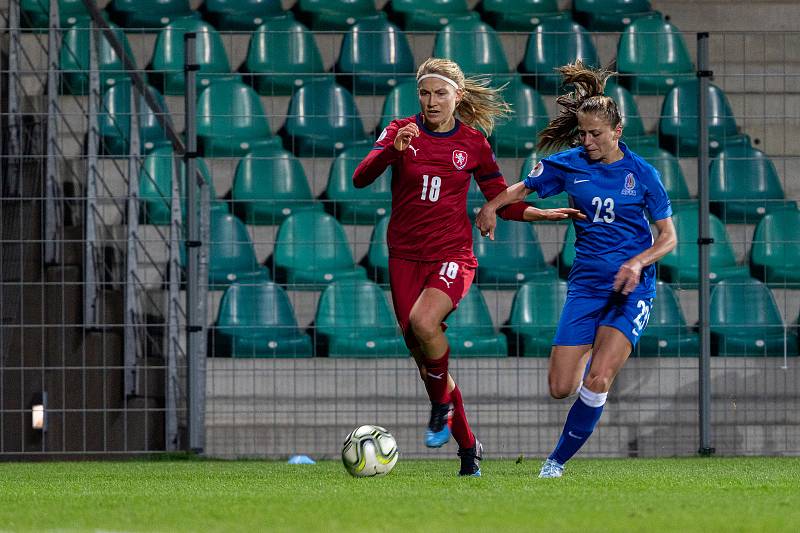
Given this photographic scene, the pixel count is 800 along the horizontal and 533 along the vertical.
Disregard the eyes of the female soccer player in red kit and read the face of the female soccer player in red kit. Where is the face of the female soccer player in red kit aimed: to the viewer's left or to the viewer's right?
to the viewer's left

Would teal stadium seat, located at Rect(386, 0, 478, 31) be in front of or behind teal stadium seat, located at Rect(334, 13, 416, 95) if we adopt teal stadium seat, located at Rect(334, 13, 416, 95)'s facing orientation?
behind

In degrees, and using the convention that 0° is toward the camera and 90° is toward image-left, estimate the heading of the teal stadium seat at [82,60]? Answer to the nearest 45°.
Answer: approximately 0°

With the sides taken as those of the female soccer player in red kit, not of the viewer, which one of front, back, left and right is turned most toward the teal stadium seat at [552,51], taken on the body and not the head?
back

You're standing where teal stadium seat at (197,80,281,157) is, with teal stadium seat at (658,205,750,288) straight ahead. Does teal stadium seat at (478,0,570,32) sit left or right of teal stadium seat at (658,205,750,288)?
left

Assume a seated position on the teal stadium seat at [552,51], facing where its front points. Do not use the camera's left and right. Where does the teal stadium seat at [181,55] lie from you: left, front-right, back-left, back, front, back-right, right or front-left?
right

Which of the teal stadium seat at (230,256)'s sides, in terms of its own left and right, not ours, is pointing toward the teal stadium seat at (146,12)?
back

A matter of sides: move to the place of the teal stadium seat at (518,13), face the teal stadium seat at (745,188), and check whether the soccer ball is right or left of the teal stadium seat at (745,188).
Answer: right

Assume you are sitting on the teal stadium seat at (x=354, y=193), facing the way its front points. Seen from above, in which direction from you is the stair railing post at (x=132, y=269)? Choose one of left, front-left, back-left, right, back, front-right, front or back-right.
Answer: front-right

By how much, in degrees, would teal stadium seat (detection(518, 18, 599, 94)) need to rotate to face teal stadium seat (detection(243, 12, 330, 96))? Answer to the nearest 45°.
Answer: approximately 90° to its right

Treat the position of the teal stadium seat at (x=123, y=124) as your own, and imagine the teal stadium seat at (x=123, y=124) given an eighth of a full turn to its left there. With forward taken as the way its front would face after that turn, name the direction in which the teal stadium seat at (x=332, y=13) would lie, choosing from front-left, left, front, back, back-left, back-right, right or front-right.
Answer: left

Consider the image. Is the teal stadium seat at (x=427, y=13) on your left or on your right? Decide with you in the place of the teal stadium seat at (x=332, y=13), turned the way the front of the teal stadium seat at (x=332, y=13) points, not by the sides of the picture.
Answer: on your left

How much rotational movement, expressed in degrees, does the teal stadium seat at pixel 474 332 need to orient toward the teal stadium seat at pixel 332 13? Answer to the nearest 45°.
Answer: approximately 135° to its right

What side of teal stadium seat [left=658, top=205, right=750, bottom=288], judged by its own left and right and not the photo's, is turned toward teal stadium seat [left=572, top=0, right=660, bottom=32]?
back
